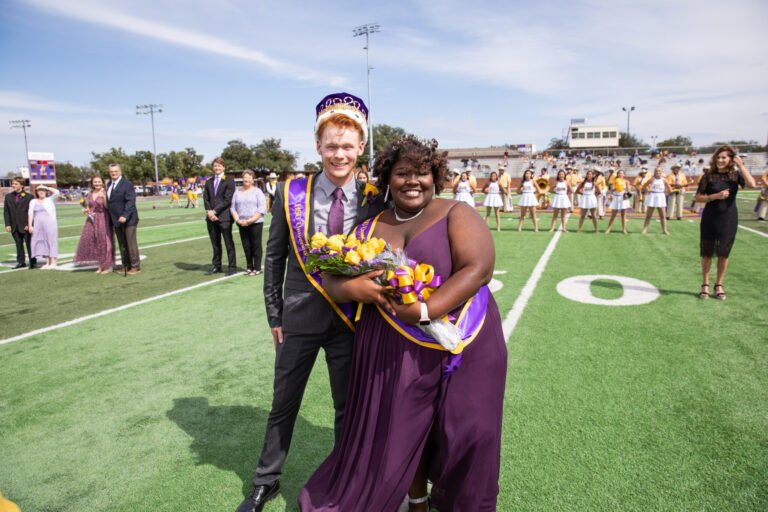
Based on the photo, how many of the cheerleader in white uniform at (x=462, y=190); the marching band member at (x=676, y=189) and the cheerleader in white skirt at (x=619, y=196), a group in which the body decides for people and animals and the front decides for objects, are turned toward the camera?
3

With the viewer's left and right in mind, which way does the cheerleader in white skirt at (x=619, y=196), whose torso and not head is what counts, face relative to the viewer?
facing the viewer

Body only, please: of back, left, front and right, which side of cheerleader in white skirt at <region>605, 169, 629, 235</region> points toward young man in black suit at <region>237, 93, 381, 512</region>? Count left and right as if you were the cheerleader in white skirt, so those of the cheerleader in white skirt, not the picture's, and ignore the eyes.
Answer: front

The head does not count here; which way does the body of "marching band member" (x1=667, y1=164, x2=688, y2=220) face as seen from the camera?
toward the camera

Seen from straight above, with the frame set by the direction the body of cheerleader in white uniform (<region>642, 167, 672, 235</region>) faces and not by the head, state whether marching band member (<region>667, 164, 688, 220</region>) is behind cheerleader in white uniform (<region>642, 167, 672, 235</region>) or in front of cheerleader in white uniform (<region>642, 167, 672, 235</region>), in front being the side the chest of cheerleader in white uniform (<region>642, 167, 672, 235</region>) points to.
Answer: behind

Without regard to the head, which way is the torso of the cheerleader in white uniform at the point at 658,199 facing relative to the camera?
toward the camera

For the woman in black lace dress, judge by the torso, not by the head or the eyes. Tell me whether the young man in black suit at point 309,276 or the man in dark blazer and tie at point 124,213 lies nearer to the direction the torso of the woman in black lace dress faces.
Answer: the young man in black suit

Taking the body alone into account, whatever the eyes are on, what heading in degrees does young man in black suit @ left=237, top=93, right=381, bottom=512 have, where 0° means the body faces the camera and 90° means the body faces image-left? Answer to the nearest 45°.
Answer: approximately 0°

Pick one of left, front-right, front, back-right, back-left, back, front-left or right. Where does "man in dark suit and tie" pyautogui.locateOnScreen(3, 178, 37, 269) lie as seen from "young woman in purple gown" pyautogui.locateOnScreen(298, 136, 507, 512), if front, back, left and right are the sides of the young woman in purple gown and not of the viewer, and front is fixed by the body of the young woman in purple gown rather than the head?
right

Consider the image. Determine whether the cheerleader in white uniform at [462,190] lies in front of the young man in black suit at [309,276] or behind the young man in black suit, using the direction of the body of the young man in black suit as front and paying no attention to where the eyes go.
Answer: behind
